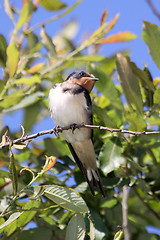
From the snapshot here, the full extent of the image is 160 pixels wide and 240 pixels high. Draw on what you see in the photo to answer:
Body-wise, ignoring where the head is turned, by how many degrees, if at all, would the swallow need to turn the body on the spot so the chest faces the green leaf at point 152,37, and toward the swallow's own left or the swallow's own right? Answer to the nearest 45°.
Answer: approximately 90° to the swallow's own left

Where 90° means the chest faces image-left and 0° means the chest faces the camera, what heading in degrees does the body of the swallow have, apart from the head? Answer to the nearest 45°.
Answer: approximately 45°

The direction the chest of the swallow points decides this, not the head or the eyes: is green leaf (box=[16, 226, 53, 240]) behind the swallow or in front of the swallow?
in front

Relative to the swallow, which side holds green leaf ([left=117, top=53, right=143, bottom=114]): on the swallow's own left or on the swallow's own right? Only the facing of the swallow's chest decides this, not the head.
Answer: on the swallow's own left

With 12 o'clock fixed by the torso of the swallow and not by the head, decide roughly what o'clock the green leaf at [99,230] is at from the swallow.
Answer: The green leaf is roughly at 11 o'clock from the swallow.

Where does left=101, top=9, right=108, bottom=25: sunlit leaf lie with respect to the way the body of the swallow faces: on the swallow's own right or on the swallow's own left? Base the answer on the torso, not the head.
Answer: on the swallow's own left

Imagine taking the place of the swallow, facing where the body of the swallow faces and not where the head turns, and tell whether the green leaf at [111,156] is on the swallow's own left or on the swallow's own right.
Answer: on the swallow's own left

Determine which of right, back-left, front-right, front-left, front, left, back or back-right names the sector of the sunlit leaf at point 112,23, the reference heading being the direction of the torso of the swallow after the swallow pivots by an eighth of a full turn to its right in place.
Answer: back-left
